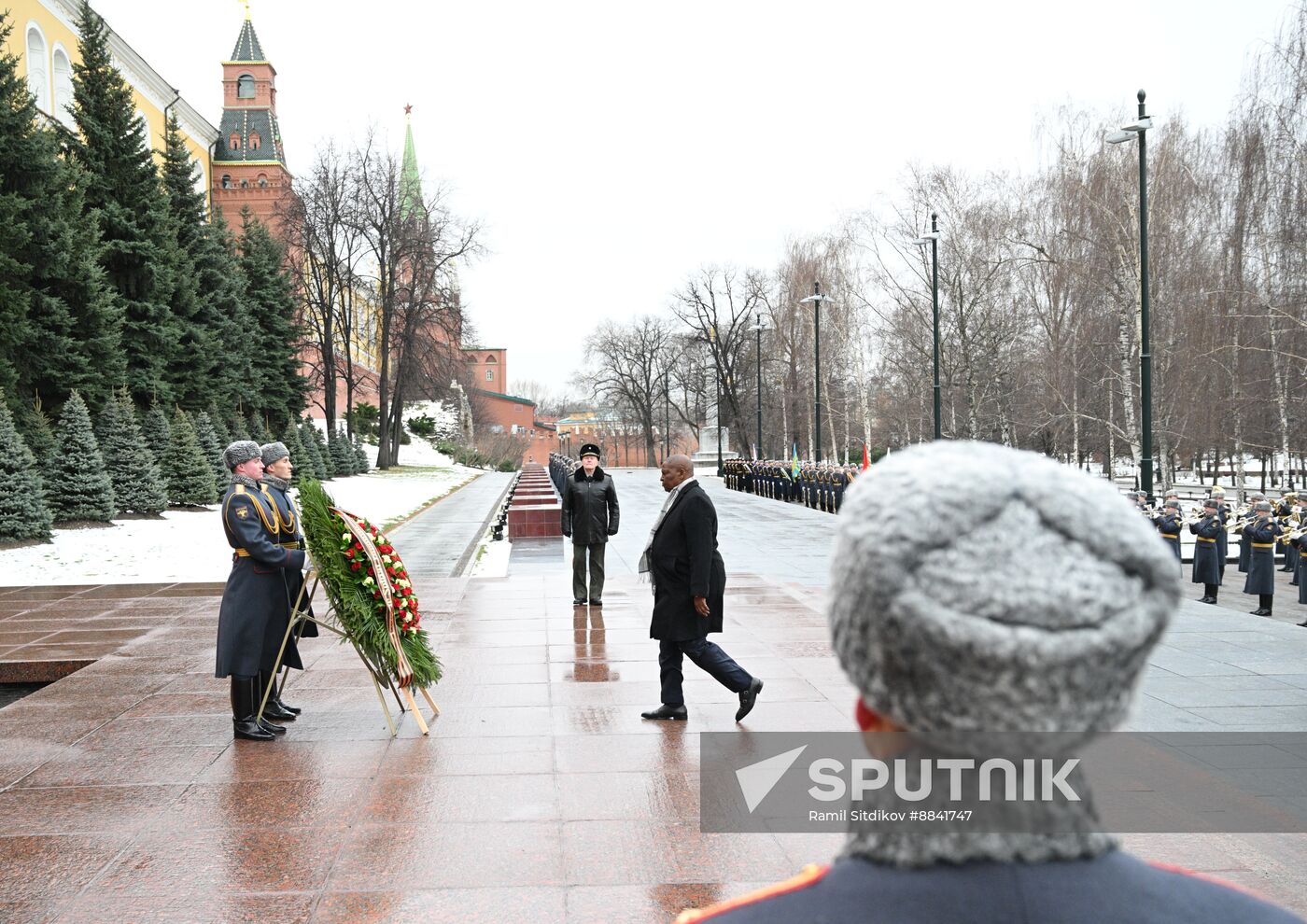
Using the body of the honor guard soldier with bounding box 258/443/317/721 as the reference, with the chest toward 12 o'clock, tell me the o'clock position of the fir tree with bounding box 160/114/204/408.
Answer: The fir tree is roughly at 9 o'clock from the honor guard soldier.

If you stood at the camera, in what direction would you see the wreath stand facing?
facing to the right of the viewer

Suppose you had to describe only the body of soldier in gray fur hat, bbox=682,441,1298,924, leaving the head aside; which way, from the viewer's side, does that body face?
away from the camera

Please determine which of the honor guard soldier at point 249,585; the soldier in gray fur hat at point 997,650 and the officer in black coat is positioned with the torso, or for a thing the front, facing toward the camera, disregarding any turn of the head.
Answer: the officer in black coat

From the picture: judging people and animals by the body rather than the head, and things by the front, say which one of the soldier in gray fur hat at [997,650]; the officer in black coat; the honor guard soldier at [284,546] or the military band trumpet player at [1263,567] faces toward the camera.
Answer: the officer in black coat

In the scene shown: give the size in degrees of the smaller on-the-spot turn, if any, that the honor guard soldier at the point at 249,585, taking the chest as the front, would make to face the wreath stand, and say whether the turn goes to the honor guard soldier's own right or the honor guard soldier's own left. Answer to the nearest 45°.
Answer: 0° — they already face it

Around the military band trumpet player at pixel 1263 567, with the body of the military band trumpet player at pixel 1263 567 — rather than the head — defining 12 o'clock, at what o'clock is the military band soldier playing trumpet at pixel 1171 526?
the military band soldier playing trumpet at pixel 1171 526 is roughly at 2 o'clock from the military band trumpet player at pixel 1263 567.

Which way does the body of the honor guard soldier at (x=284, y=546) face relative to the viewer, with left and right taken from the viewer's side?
facing to the right of the viewer

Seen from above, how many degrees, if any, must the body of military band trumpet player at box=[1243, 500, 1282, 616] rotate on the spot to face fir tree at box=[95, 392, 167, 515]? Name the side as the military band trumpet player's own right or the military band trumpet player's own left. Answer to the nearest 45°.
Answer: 0° — they already face it

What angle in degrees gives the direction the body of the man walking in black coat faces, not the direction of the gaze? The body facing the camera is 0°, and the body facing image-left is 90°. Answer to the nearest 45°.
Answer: approximately 90°

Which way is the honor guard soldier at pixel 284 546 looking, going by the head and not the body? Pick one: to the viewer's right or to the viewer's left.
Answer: to the viewer's right

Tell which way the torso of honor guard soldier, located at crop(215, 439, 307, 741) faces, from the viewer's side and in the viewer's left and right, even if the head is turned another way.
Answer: facing to the right of the viewer

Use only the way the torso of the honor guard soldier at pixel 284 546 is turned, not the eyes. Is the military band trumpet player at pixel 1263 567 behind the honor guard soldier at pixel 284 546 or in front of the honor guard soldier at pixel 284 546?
in front

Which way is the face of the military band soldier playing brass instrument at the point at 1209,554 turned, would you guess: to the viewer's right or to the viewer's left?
to the viewer's left

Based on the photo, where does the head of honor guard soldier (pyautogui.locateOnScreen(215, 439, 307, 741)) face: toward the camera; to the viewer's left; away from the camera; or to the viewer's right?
to the viewer's right

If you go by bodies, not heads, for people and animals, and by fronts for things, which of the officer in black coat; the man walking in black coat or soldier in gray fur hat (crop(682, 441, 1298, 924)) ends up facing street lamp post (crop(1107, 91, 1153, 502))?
the soldier in gray fur hat

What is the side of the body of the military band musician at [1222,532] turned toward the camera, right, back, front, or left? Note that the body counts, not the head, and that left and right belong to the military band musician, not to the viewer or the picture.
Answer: left
